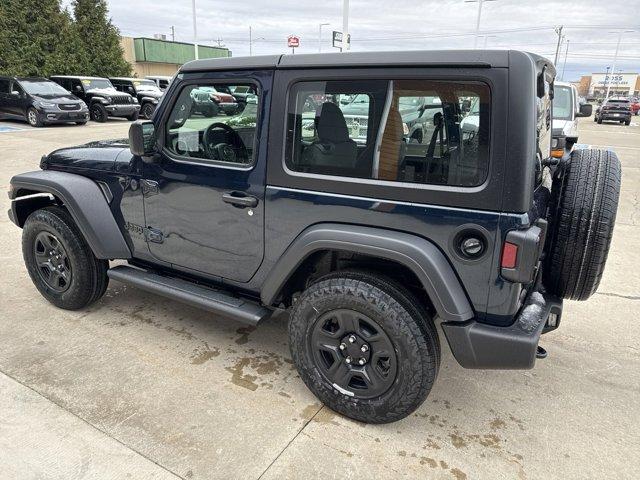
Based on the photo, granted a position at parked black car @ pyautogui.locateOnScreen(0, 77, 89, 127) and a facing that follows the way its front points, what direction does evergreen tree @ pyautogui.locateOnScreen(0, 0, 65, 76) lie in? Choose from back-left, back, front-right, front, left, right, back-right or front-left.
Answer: back-left

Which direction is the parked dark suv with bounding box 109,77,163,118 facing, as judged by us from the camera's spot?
facing the viewer and to the right of the viewer

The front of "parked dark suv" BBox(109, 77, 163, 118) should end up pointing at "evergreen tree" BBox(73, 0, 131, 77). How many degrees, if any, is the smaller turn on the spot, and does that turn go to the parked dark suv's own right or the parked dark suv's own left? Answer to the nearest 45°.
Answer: approximately 135° to the parked dark suv's own left

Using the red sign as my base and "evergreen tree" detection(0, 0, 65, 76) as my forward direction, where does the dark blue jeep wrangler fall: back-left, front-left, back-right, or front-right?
front-left

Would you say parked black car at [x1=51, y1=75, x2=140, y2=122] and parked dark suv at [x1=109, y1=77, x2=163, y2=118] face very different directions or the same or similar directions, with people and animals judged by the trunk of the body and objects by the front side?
same or similar directions

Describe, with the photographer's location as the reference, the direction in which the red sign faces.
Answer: facing the viewer

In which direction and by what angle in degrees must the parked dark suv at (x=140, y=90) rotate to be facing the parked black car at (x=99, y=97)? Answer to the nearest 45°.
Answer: approximately 90° to its right

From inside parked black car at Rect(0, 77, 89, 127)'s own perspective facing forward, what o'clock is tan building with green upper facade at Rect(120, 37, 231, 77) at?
The tan building with green upper facade is roughly at 8 o'clock from the parked black car.

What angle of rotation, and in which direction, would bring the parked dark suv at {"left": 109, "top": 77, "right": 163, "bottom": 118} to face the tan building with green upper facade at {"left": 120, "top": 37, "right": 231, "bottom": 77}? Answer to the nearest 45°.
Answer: approximately 135° to its left

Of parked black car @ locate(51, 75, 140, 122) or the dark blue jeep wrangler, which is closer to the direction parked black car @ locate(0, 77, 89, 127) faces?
the dark blue jeep wrangler

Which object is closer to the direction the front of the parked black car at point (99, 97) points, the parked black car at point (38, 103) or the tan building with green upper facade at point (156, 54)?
the parked black car

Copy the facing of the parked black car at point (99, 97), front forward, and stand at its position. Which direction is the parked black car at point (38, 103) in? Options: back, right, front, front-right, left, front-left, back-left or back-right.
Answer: right

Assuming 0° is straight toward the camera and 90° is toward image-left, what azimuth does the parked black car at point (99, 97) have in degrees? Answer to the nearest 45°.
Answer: approximately 315°

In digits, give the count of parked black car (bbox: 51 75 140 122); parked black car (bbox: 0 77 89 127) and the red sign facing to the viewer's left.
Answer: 0

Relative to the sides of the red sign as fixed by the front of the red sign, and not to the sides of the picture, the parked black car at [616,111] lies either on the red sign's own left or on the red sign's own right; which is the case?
on the red sign's own left

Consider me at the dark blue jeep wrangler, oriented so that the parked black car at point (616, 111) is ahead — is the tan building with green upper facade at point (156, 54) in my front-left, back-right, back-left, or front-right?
front-left

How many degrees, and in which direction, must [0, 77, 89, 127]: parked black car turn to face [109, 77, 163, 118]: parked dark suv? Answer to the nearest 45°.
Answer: approximately 90° to its left
